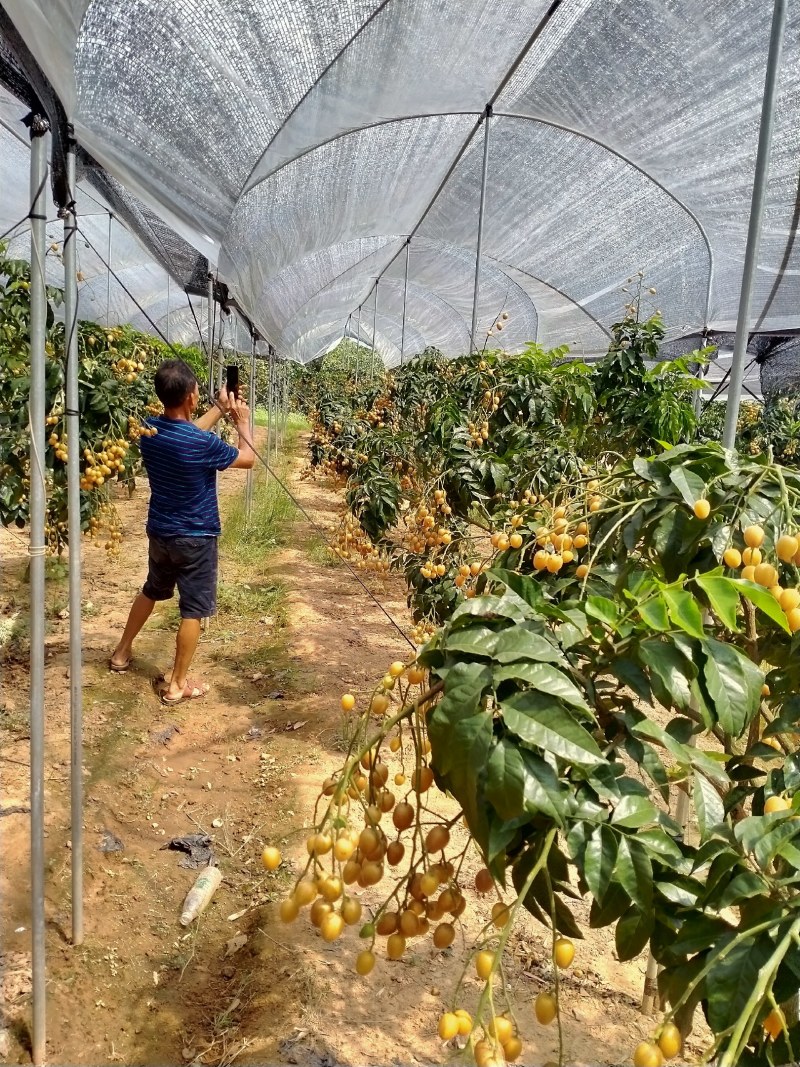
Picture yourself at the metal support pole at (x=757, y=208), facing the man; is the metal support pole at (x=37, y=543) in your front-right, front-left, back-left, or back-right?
front-left

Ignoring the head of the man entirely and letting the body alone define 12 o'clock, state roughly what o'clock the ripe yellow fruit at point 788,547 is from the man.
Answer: The ripe yellow fruit is roughly at 4 o'clock from the man.

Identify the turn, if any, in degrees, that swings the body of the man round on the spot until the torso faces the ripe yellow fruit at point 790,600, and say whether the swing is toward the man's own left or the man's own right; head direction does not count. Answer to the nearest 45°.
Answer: approximately 135° to the man's own right

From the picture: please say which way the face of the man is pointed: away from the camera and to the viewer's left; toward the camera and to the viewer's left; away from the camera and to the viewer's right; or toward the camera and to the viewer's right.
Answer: away from the camera and to the viewer's right

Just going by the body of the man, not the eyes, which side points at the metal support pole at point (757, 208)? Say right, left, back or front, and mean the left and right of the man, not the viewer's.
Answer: right

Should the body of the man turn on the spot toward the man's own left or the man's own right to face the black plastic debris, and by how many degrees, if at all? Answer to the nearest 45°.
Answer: approximately 135° to the man's own right

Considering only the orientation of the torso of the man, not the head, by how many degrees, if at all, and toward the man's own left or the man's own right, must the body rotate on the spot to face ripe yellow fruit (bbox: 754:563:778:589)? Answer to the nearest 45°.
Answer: approximately 135° to the man's own right

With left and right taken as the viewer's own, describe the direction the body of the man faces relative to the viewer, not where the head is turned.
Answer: facing away from the viewer and to the right of the viewer

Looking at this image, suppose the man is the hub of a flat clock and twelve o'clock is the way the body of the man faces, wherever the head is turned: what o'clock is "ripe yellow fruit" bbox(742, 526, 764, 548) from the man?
The ripe yellow fruit is roughly at 4 o'clock from the man.
